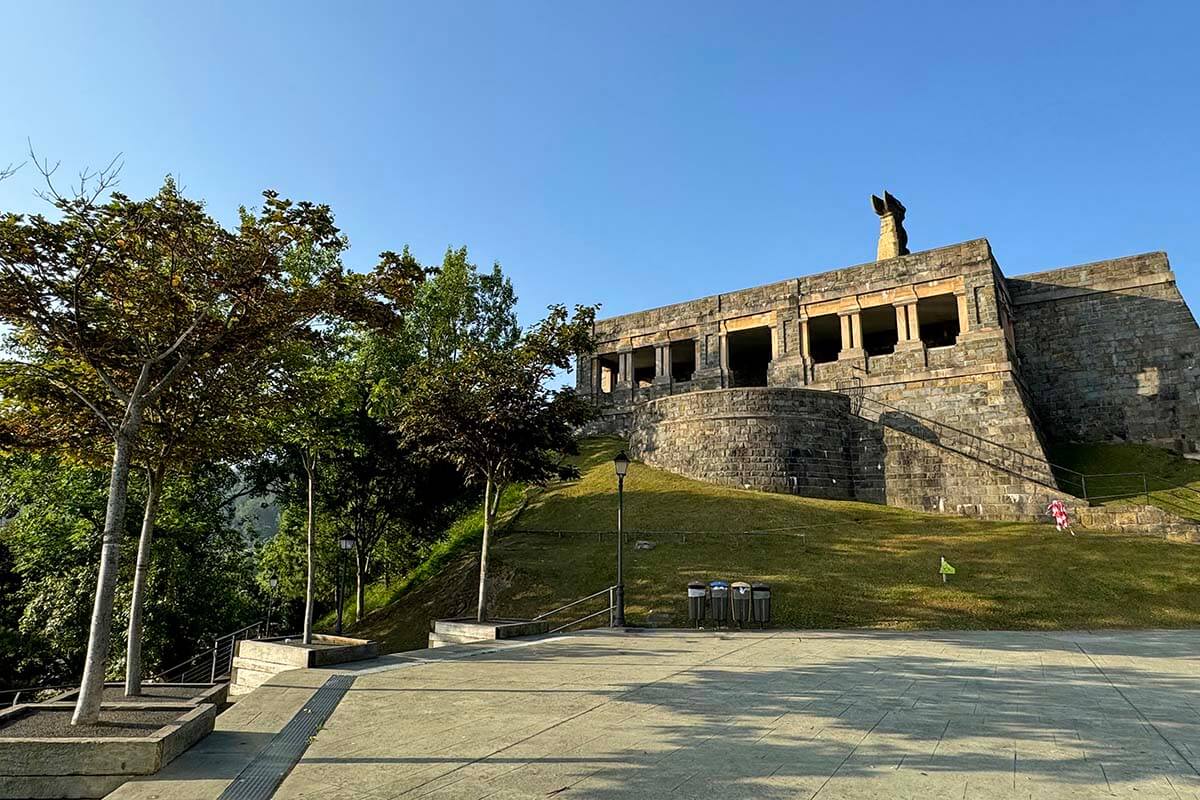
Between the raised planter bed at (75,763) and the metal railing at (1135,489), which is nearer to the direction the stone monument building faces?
the raised planter bed

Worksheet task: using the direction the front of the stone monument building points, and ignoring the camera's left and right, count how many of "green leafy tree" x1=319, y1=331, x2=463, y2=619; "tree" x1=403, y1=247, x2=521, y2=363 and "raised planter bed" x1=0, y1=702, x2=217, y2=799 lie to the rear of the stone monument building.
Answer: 0

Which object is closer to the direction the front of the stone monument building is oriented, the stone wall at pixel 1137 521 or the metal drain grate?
the metal drain grate

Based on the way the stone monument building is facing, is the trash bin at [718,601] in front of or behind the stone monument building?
in front

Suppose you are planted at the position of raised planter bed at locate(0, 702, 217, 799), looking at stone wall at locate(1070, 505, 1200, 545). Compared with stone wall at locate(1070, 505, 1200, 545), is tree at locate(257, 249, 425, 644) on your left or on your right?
left

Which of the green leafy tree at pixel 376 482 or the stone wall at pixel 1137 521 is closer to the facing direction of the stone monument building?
the green leafy tree

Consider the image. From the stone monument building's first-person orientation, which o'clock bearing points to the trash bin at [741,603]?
The trash bin is roughly at 11 o'clock from the stone monument building.

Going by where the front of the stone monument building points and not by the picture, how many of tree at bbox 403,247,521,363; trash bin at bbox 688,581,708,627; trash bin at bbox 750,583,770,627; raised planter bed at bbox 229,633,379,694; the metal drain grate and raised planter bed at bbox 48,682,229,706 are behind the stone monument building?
0

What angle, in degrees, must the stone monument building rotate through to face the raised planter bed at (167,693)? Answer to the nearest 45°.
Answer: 0° — it already faces it

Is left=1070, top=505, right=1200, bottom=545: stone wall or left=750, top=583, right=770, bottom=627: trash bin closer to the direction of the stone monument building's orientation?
the trash bin

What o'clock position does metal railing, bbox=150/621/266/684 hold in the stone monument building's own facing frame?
The metal railing is roughly at 12 o'clock from the stone monument building.

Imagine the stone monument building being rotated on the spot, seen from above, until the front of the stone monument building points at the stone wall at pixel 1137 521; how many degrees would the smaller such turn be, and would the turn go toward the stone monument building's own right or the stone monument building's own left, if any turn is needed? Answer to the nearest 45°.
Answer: approximately 90° to the stone monument building's own left

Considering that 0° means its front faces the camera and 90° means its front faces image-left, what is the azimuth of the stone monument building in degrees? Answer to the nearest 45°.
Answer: approximately 45°

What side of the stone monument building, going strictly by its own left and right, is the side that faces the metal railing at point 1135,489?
left

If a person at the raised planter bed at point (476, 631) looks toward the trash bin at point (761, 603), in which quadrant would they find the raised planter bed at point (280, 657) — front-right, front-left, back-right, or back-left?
back-right

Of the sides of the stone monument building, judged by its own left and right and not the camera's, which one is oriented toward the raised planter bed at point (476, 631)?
front

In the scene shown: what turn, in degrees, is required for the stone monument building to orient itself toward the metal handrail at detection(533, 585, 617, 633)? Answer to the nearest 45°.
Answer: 0° — it already faces it

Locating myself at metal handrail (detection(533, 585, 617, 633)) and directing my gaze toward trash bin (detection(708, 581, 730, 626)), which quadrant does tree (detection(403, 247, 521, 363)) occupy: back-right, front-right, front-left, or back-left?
back-left

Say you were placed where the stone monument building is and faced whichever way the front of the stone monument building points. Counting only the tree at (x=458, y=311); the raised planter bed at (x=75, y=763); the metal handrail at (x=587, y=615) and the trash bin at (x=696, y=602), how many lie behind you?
0

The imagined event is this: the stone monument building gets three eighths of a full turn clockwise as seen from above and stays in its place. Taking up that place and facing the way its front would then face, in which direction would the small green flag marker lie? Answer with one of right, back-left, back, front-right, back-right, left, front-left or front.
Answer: back

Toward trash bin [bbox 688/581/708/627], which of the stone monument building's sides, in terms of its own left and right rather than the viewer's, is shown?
front
